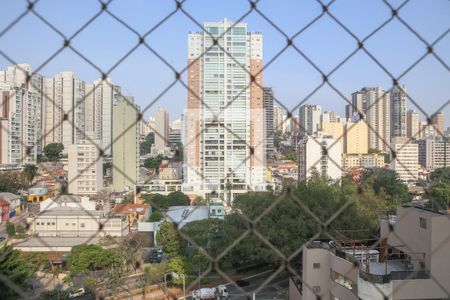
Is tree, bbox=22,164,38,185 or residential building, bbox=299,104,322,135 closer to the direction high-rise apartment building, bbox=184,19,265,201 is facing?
the tree

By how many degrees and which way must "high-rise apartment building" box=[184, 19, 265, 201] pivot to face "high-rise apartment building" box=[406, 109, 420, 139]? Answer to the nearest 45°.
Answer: approximately 90° to its left

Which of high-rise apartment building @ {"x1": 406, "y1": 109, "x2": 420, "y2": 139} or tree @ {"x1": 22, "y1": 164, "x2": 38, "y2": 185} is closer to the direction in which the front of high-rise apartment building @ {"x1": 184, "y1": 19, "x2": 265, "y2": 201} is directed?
the tree

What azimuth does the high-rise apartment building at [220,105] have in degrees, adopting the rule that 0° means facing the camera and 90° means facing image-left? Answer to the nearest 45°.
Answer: approximately 0°

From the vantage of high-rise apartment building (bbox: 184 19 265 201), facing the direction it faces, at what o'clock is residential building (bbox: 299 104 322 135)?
The residential building is roughly at 7 o'clock from the high-rise apartment building.

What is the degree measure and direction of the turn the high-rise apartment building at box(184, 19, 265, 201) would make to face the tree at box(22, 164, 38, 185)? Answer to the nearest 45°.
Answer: approximately 45° to its right

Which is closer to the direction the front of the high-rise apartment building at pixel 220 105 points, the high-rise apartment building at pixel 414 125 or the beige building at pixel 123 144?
the beige building

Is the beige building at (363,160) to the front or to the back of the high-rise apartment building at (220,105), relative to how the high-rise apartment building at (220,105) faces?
to the back

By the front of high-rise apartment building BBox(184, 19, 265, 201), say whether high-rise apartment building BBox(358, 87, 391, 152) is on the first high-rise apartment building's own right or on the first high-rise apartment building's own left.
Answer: on the first high-rise apartment building's own left
